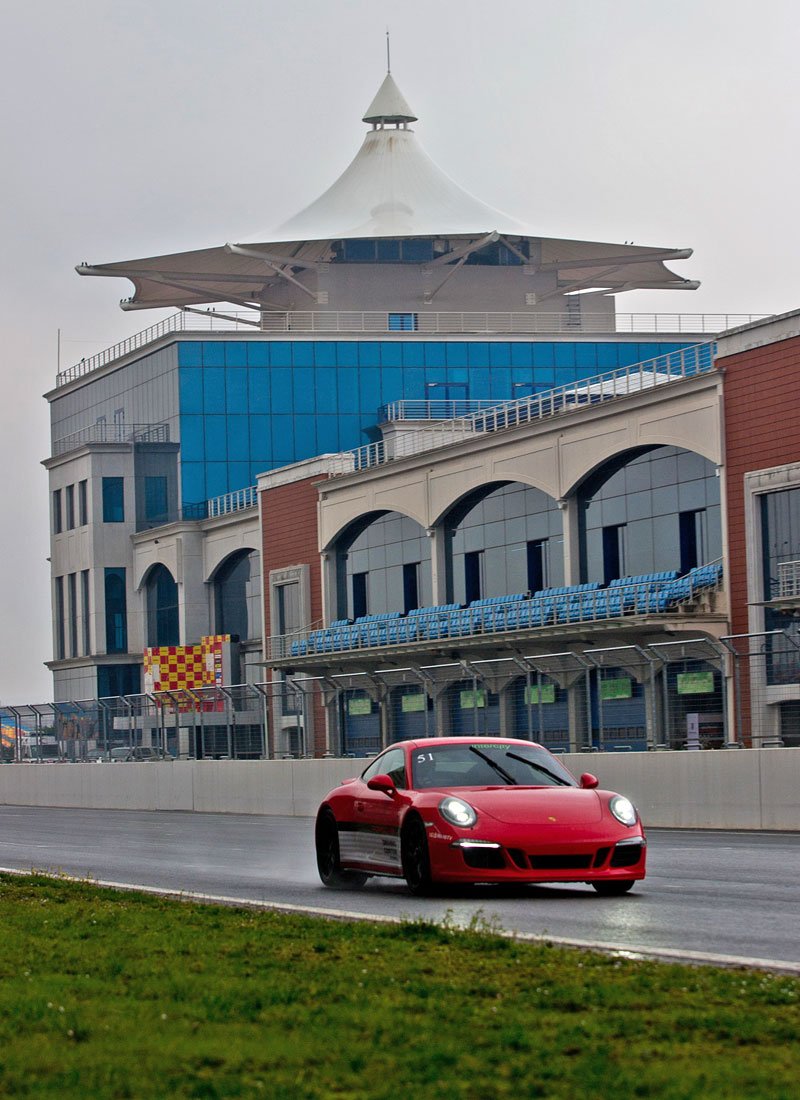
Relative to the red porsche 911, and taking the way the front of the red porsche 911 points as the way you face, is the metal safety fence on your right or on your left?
on your left

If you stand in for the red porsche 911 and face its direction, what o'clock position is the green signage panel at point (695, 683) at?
The green signage panel is roughly at 8 o'clock from the red porsche 911.

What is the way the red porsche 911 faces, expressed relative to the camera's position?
facing the viewer and to the right of the viewer
